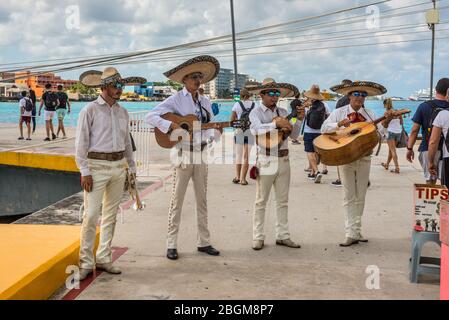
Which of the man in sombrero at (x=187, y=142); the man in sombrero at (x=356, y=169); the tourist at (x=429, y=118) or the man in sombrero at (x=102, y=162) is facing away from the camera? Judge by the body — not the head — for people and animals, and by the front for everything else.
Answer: the tourist

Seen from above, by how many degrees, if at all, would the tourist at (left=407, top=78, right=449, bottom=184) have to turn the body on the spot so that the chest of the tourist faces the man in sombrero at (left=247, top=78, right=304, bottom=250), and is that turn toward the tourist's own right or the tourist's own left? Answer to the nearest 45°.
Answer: approximately 135° to the tourist's own left

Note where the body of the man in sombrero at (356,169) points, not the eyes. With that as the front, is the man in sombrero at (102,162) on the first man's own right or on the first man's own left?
on the first man's own right

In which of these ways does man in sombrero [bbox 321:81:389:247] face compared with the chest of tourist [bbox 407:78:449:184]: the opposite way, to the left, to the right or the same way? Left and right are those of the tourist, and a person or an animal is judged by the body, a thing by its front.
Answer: the opposite way

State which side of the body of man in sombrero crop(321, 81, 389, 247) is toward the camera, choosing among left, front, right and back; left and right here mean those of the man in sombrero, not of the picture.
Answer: front

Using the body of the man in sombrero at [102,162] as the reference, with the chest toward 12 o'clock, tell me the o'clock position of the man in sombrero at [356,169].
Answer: the man in sombrero at [356,169] is roughly at 10 o'clock from the man in sombrero at [102,162].

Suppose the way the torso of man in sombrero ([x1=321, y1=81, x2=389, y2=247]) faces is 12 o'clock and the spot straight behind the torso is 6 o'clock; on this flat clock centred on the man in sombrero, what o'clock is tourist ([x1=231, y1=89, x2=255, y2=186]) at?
The tourist is roughly at 5 o'clock from the man in sombrero.

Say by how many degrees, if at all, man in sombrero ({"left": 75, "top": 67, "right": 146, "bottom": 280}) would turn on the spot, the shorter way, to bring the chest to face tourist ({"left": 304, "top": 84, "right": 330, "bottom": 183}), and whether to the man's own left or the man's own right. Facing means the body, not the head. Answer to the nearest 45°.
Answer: approximately 90° to the man's own left

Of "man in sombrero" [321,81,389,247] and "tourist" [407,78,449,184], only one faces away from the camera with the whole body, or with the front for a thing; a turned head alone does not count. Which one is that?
the tourist

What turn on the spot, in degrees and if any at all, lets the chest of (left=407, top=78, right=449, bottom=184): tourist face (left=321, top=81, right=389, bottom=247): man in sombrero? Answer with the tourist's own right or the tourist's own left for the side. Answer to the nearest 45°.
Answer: approximately 135° to the tourist's own left

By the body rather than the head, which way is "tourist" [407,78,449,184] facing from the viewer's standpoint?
away from the camera

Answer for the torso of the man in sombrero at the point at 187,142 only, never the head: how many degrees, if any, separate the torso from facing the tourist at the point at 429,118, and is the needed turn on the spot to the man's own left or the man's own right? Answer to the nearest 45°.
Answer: approximately 45° to the man's own left

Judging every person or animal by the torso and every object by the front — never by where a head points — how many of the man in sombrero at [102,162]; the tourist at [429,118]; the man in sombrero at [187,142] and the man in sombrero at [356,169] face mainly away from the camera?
1

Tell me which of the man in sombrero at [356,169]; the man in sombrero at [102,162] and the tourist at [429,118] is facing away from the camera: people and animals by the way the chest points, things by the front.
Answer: the tourist
